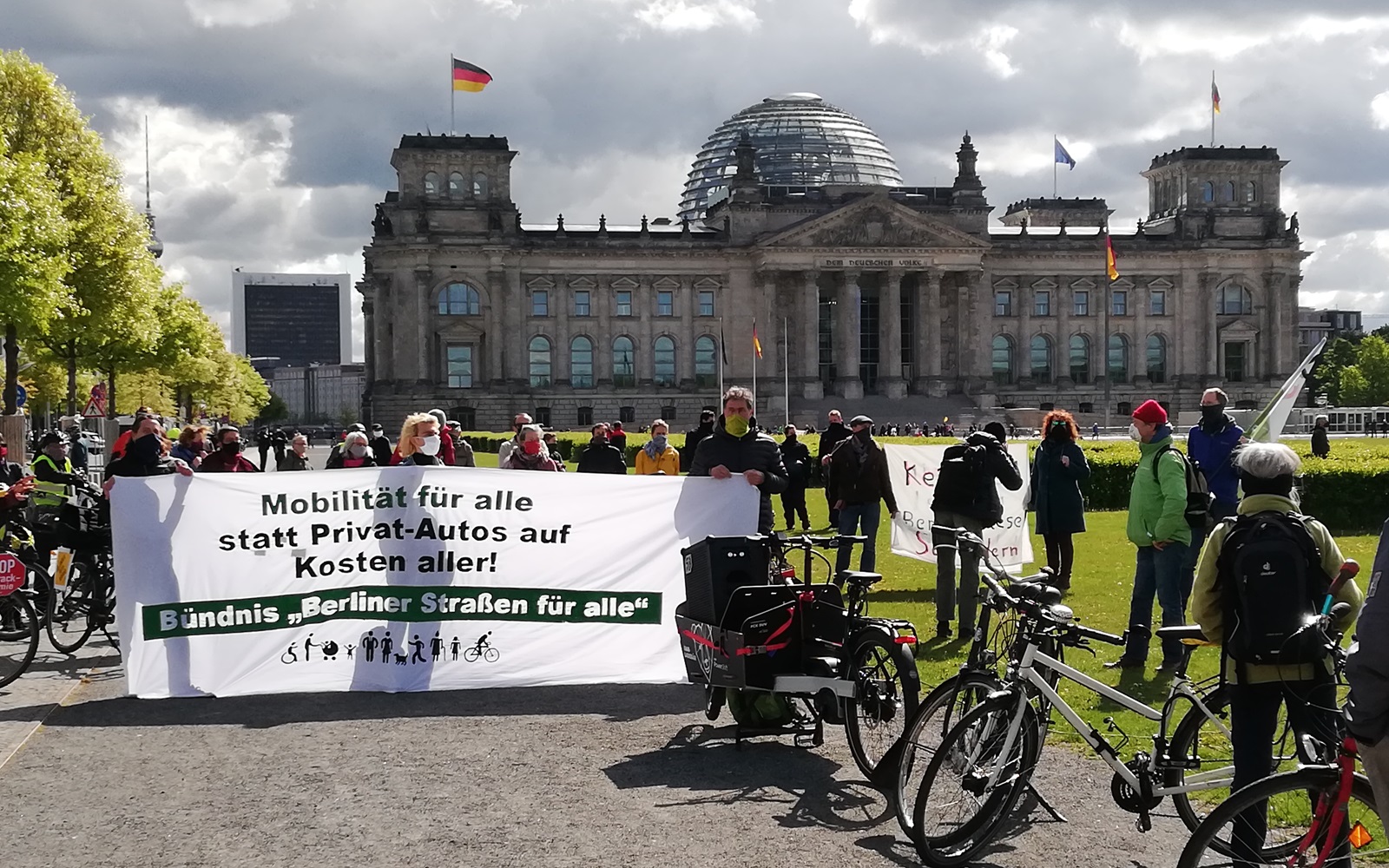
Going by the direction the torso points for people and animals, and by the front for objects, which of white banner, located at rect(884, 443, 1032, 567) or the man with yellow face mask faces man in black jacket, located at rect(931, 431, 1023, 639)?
the white banner

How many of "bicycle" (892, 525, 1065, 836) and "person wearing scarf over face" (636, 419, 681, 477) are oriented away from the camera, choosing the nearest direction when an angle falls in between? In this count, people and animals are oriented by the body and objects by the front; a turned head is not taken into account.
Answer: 0

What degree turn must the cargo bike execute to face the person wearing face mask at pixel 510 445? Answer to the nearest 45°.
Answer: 0° — it already faces them

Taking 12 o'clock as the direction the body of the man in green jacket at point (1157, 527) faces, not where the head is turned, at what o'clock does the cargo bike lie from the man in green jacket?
The cargo bike is roughly at 10 o'clock from the man in green jacket.

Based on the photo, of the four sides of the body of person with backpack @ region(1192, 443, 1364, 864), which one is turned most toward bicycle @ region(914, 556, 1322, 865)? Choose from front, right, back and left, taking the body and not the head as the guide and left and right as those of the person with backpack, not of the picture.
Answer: left

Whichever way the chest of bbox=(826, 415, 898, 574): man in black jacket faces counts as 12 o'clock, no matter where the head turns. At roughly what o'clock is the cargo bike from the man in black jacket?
The cargo bike is roughly at 12 o'clock from the man in black jacket.

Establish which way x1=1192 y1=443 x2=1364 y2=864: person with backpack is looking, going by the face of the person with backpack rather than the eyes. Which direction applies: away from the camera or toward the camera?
away from the camera

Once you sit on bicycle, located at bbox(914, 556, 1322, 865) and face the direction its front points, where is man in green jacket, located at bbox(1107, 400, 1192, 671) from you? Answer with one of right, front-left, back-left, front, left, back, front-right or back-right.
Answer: back-right

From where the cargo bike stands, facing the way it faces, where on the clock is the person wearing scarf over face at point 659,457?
The person wearing scarf over face is roughly at 1 o'clock from the cargo bike.
